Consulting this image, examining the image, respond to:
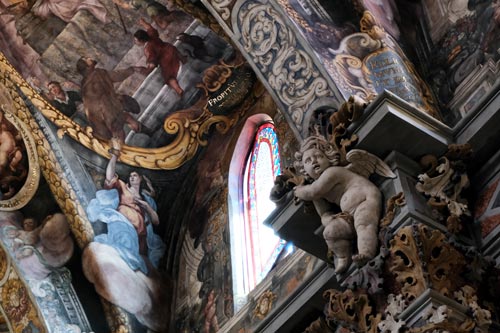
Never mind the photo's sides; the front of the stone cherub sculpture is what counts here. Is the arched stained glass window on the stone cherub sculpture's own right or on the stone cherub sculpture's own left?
on the stone cherub sculpture's own right

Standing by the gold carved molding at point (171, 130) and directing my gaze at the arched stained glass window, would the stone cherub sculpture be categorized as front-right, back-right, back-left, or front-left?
front-right

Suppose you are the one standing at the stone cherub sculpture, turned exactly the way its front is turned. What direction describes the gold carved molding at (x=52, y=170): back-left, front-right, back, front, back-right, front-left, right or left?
right

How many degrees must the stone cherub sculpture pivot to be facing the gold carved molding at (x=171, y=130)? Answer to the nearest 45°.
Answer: approximately 90° to its right

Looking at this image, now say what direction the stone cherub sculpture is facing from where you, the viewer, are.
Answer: facing the viewer and to the left of the viewer

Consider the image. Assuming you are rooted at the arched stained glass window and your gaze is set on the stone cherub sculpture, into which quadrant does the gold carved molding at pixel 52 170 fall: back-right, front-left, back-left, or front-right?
back-right
